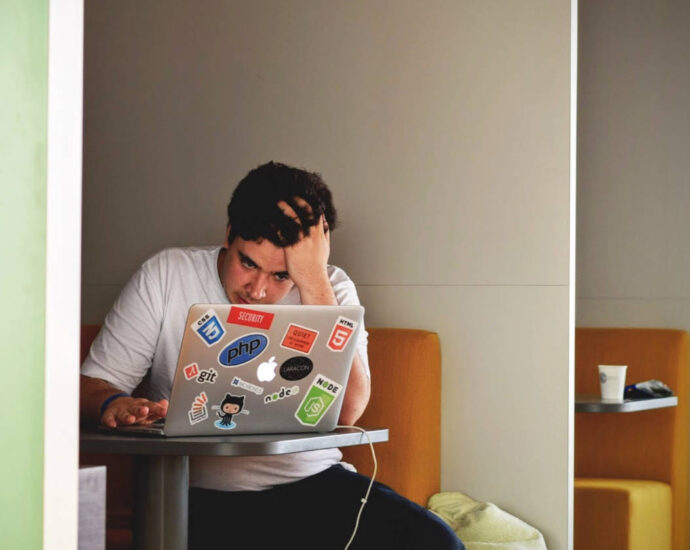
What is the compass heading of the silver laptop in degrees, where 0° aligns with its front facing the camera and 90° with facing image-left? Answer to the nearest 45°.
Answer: approximately 135°

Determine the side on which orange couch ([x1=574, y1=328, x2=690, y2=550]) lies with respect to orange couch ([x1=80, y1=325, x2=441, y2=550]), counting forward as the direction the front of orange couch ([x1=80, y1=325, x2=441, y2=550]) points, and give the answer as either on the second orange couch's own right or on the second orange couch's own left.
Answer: on the second orange couch's own left

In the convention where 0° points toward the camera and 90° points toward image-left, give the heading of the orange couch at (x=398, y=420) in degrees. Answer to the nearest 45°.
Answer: approximately 0°

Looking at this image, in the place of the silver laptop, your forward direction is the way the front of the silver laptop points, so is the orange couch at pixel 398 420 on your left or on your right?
on your right

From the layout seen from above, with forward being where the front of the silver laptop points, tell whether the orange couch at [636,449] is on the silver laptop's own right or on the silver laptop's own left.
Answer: on the silver laptop's own right

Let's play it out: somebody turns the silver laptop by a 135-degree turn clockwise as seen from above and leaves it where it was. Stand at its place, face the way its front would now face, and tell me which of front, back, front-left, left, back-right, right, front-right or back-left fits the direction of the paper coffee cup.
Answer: front-left

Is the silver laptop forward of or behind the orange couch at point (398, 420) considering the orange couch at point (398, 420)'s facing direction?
forward

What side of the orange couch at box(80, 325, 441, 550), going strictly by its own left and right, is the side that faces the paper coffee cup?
left

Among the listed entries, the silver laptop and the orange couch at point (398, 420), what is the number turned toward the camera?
1
